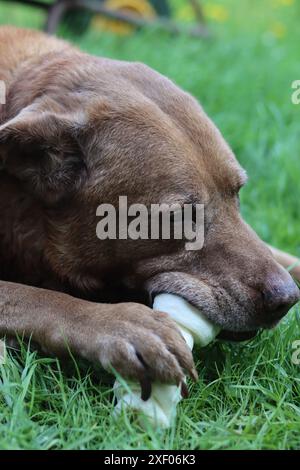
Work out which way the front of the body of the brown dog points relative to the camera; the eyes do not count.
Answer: to the viewer's right

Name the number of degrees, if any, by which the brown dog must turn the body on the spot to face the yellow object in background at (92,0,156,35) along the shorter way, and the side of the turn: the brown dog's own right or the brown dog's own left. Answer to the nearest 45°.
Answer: approximately 90° to the brown dog's own left
